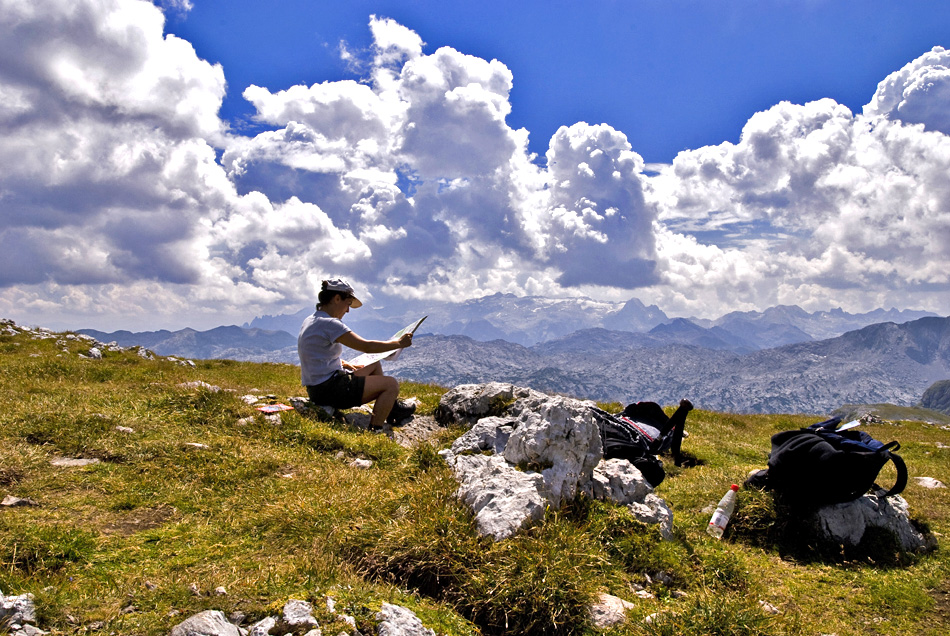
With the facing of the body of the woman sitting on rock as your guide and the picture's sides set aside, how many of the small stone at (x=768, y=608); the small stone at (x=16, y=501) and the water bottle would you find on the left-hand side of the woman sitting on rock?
0

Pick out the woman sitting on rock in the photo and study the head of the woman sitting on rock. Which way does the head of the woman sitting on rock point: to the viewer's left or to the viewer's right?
to the viewer's right

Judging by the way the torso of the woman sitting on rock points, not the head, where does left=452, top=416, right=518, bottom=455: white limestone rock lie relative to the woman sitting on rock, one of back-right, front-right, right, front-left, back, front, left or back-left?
front-right

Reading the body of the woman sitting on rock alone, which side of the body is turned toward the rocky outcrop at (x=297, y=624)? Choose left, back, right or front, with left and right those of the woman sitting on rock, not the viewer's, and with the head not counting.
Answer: right

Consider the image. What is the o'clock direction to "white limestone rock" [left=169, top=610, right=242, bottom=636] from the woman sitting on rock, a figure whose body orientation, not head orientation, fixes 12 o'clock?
The white limestone rock is roughly at 3 o'clock from the woman sitting on rock.

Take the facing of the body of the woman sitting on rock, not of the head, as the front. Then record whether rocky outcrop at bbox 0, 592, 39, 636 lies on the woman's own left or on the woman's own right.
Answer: on the woman's own right

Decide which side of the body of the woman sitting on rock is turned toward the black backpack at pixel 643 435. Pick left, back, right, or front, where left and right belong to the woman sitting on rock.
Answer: front

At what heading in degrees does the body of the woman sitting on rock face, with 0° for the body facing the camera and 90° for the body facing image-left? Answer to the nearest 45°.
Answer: approximately 270°

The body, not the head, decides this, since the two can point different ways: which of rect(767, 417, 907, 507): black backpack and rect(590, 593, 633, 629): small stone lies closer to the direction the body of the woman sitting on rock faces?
the black backpack

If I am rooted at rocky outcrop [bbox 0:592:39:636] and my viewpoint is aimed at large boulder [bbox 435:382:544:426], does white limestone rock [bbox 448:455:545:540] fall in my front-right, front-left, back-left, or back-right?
front-right

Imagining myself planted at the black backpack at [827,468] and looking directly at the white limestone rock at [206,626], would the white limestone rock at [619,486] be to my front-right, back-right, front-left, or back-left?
front-right

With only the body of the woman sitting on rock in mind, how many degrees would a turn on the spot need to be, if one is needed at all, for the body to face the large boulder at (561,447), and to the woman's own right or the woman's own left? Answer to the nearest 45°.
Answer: approximately 45° to the woman's own right

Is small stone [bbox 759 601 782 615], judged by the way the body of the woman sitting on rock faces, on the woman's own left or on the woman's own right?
on the woman's own right

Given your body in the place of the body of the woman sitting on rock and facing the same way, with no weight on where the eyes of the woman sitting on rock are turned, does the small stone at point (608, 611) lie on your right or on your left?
on your right

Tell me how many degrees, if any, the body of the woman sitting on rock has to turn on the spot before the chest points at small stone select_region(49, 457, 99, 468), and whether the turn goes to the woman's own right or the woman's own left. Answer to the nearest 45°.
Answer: approximately 135° to the woman's own right

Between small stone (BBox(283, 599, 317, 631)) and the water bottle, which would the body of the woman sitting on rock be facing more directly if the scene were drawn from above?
the water bottle
